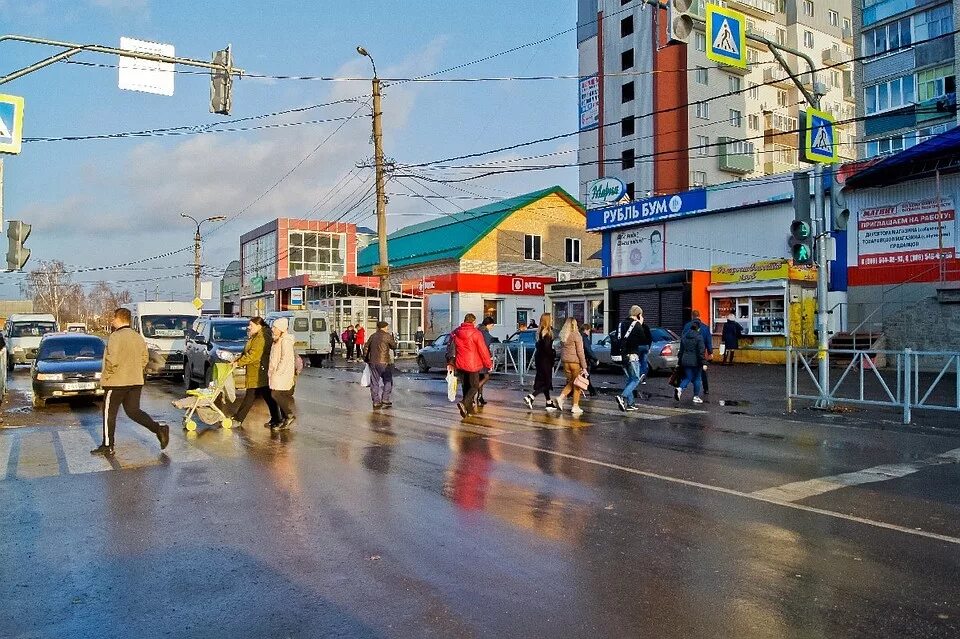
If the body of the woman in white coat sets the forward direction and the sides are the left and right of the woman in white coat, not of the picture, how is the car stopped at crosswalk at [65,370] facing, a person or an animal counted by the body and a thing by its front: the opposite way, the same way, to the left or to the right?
to the left

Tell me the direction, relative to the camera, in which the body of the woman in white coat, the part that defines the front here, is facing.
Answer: to the viewer's left

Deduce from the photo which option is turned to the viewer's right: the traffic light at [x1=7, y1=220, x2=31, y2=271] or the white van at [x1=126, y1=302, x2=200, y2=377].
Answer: the traffic light

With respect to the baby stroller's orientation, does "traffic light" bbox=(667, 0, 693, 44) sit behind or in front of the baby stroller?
behind

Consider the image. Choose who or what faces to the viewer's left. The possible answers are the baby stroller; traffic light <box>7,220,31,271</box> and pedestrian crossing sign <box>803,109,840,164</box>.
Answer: the baby stroller

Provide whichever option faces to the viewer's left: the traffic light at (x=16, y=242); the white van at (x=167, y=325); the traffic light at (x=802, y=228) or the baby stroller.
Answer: the baby stroller

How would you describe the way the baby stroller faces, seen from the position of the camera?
facing to the left of the viewer

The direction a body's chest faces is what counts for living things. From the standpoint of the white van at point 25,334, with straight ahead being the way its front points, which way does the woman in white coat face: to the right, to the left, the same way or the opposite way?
to the right
